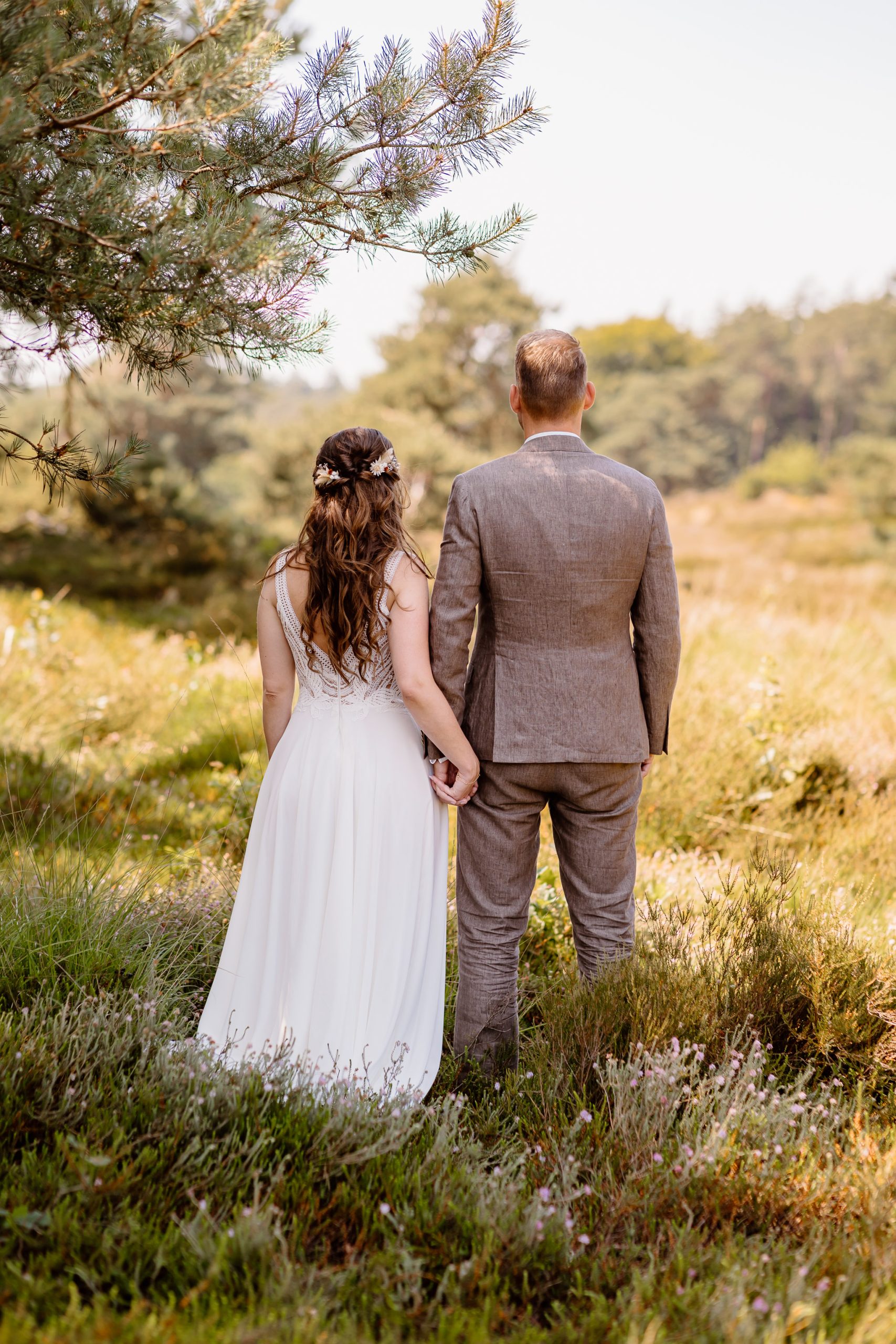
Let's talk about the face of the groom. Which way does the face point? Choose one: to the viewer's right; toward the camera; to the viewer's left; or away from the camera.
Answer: away from the camera

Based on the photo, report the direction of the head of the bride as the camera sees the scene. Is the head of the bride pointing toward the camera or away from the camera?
away from the camera

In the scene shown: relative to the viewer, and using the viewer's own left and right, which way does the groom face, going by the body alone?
facing away from the viewer

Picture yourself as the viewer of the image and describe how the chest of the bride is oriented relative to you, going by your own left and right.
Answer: facing away from the viewer

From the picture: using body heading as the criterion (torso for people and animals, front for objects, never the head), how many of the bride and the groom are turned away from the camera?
2
